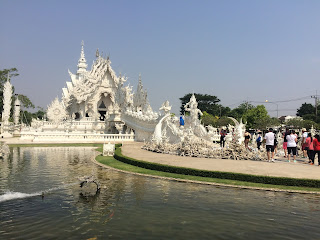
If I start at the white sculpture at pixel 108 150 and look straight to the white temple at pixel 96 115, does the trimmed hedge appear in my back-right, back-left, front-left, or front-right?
back-right

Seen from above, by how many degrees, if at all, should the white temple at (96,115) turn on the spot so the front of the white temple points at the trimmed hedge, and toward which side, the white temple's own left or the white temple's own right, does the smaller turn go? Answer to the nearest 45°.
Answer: approximately 45° to the white temple's own right

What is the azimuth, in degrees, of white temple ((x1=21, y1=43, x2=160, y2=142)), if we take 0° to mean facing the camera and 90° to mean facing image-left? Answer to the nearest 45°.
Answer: approximately 315°
